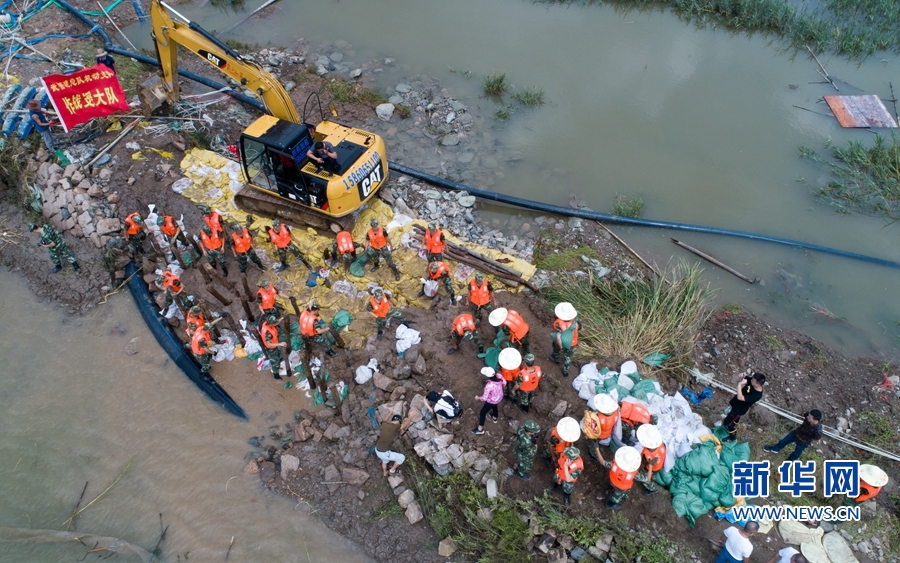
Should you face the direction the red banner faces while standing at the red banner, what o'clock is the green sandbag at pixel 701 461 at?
The green sandbag is roughly at 11 o'clock from the red banner.

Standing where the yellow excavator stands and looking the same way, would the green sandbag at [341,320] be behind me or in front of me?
behind

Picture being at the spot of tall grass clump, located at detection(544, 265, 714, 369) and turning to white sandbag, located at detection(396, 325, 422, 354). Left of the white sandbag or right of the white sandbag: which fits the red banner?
right

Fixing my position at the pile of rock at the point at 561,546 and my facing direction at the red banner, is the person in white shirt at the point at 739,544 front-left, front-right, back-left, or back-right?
back-right

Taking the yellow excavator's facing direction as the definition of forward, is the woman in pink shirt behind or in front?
behind

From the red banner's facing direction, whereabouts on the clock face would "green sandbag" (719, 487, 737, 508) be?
The green sandbag is roughly at 11 o'clock from the red banner.

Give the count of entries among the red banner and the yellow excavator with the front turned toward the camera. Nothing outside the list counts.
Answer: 1

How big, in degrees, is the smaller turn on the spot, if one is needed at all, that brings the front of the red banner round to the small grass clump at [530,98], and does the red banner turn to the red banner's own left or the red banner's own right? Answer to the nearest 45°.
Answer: approximately 90° to the red banner's own left

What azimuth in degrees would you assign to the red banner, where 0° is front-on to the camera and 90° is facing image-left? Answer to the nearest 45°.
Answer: approximately 0°

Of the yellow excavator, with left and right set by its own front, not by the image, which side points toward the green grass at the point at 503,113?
right

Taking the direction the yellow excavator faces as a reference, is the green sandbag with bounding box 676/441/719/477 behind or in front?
behind

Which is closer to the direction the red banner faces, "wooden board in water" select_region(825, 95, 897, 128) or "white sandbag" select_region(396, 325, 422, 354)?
the white sandbag

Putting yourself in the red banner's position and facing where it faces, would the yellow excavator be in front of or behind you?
in front

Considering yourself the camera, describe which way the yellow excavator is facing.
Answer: facing away from the viewer and to the left of the viewer

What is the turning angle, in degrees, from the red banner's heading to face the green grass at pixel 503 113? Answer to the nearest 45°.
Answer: approximately 90° to its left

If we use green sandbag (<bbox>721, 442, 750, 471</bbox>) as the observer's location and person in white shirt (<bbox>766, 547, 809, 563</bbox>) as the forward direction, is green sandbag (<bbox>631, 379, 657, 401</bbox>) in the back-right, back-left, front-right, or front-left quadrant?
back-right

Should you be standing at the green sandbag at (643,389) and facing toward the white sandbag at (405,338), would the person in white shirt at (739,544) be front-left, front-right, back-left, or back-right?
back-left
